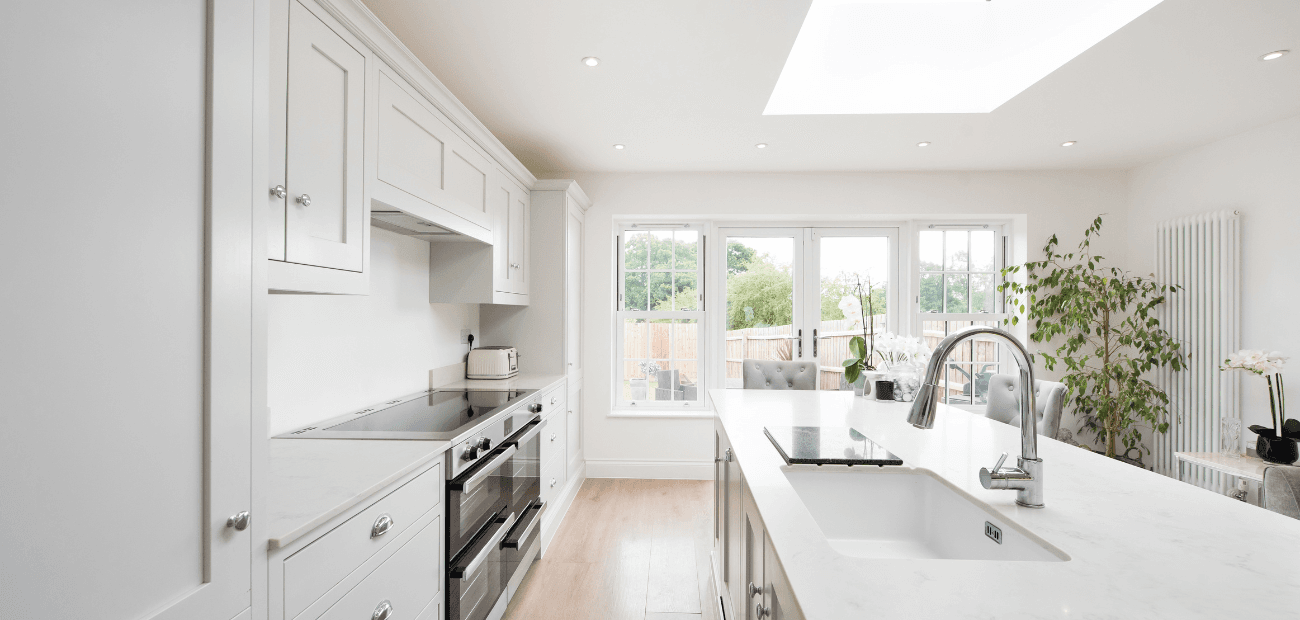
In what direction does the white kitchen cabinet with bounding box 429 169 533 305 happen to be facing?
to the viewer's right

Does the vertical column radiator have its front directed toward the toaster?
yes

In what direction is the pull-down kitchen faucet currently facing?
to the viewer's left

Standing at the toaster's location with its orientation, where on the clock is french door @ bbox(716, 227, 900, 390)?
The french door is roughly at 10 o'clock from the toaster.

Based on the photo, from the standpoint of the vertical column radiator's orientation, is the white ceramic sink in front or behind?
in front

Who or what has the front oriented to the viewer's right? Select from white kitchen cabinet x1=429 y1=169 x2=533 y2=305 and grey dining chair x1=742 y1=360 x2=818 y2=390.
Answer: the white kitchen cabinet

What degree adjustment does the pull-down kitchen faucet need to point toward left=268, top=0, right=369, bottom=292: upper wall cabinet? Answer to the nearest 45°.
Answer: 0° — it already faces it

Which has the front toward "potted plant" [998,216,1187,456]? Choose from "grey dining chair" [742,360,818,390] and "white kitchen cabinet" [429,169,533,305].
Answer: the white kitchen cabinet

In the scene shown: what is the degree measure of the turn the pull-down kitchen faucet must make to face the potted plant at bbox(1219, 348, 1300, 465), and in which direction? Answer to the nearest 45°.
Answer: approximately 135° to its right

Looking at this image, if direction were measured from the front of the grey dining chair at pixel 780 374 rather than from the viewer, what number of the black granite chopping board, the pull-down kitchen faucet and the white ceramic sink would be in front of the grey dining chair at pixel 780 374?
3

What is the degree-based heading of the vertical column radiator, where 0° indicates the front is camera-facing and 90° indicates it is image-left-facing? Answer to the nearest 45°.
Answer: approximately 45°

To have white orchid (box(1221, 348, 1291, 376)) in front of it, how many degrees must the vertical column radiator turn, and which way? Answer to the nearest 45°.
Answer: approximately 45° to its left
